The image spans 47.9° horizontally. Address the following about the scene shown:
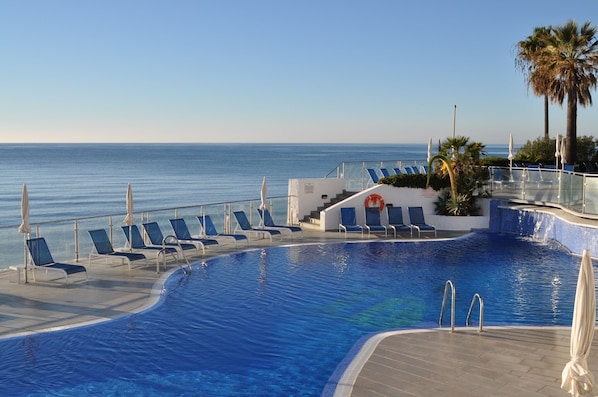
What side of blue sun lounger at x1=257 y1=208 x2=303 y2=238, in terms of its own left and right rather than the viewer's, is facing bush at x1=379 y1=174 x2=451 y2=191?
left

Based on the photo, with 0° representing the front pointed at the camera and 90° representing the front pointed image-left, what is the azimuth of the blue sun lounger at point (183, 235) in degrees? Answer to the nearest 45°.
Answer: approximately 315°

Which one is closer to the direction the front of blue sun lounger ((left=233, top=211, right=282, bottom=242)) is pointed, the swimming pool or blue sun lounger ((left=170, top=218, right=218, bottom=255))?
the swimming pool

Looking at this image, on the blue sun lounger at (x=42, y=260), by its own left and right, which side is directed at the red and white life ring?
left

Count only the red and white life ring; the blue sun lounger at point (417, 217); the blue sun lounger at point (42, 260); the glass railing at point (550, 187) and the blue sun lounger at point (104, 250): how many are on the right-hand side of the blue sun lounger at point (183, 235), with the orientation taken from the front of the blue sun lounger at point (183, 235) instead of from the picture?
2

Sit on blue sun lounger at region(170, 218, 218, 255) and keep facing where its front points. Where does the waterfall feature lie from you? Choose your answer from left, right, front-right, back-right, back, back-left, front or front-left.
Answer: front-left

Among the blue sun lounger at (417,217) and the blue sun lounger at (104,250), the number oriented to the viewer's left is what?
0

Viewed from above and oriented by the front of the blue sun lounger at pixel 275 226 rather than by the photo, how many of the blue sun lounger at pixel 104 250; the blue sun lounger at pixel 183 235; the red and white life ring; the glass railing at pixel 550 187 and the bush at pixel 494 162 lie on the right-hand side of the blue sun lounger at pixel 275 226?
2

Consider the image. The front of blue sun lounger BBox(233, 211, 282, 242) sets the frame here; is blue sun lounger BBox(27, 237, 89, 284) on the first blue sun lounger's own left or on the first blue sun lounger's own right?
on the first blue sun lounger's own right

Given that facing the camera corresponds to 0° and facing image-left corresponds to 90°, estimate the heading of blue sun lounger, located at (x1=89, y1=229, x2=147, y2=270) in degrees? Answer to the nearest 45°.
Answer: approximately 315°

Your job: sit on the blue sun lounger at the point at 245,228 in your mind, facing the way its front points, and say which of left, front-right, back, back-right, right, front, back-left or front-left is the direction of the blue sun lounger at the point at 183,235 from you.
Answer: right

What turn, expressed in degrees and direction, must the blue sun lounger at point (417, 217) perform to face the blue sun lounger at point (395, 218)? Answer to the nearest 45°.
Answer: approximately 90° to its right

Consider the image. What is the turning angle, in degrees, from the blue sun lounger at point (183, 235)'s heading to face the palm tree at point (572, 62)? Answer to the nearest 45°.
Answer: approximately 90° to its left
